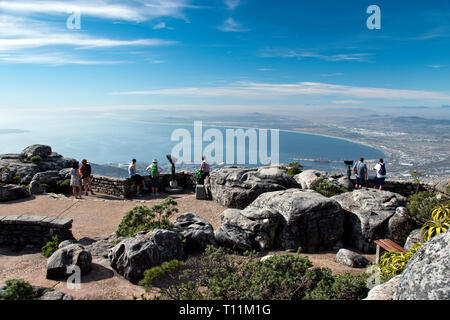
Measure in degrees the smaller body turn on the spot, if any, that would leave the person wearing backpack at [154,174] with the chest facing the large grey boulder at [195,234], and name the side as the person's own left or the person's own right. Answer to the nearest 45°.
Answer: approximately 180°

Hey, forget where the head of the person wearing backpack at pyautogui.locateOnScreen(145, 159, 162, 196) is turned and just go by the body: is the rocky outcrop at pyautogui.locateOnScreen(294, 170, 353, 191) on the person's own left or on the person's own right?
on the person's own right

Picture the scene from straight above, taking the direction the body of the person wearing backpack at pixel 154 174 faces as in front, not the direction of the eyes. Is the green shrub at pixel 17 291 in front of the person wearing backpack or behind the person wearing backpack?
behind

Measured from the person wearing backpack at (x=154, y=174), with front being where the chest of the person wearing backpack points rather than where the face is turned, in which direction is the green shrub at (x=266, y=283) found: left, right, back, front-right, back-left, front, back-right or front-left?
back

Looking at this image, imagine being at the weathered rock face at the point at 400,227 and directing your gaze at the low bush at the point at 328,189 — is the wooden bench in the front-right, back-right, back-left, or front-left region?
back-left

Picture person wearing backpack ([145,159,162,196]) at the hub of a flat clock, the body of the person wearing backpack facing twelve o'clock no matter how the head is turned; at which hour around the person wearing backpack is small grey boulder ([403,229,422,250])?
The small grey boulder is roughly at 5 o'clock from the person wearing backpack.

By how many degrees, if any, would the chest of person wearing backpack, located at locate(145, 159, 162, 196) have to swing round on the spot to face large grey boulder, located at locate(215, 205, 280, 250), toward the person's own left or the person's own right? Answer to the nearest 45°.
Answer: approximately 180°

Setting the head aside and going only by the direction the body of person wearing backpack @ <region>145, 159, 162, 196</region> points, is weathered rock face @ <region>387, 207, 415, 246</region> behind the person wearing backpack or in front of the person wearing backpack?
behind

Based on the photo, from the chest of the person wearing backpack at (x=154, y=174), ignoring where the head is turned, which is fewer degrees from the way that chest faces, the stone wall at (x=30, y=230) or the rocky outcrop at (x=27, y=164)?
the rocky outcrop

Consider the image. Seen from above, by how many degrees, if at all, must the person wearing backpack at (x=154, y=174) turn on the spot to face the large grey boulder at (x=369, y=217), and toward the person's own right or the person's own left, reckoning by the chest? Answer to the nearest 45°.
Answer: approximately 135° to the person's own right

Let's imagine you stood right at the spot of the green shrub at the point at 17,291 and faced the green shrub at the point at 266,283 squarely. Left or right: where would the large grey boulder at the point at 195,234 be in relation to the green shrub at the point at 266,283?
left

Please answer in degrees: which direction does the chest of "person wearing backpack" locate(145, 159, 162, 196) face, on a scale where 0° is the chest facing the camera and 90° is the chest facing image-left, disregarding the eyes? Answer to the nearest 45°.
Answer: approximately 180°
